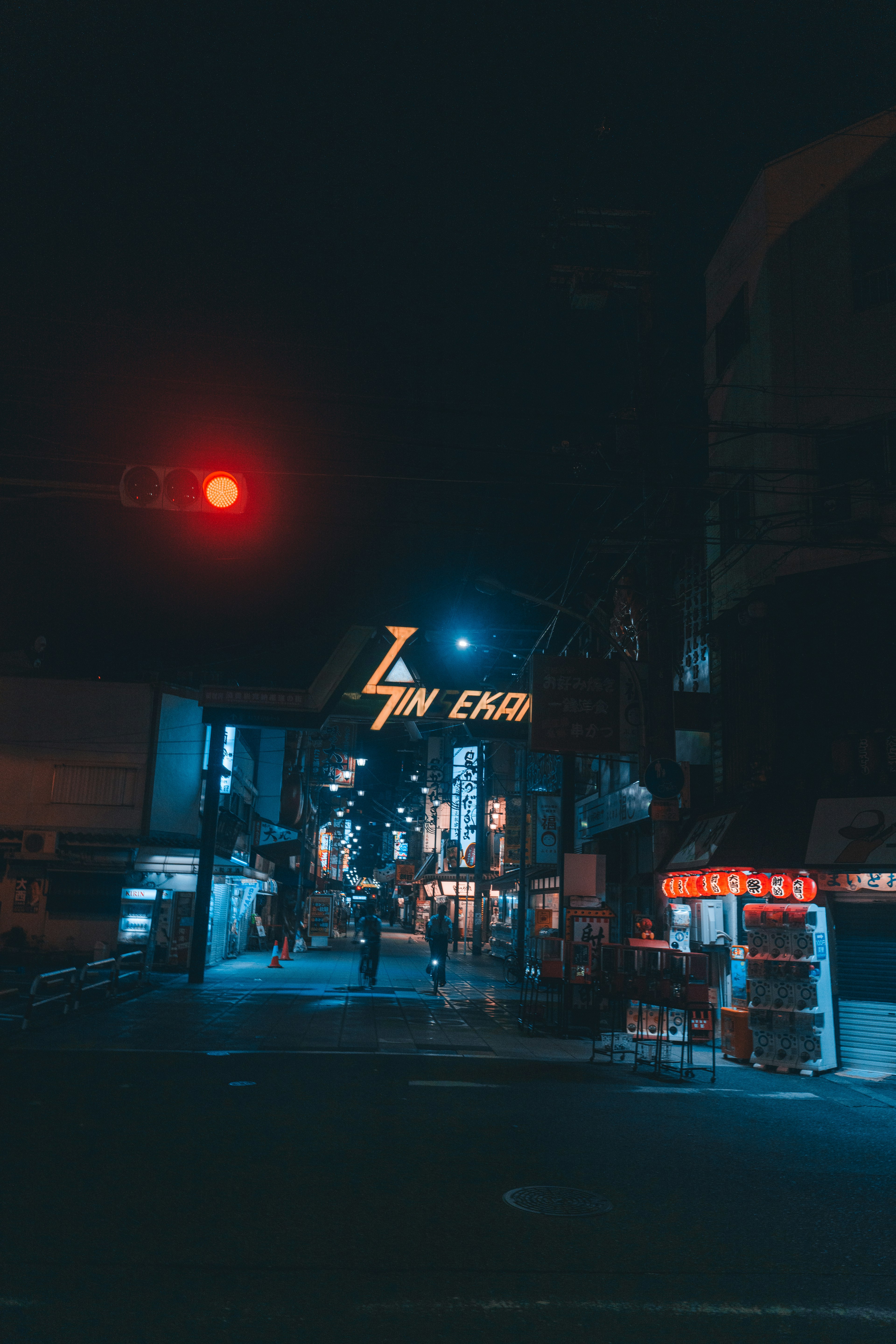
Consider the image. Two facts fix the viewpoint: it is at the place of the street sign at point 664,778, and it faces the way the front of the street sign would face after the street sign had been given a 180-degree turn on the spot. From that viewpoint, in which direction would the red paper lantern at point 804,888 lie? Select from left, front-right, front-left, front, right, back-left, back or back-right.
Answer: right

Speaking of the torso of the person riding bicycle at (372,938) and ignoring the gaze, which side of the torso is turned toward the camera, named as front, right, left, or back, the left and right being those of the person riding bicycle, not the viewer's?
back

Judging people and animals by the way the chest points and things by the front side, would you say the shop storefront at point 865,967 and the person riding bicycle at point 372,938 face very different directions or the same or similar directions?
very different directions

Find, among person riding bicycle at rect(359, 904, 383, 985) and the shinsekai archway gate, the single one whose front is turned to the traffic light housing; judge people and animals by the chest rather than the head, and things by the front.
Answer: the shinsekai archway gate

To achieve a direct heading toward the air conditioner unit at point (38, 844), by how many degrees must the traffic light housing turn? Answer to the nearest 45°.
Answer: approximately 180°

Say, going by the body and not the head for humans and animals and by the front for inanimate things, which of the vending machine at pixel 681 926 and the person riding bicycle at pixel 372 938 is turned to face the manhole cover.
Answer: the vending machine

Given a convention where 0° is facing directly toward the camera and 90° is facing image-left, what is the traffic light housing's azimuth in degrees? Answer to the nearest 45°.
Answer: approximately 0°

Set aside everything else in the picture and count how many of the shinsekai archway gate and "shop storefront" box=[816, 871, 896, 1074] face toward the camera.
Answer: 2

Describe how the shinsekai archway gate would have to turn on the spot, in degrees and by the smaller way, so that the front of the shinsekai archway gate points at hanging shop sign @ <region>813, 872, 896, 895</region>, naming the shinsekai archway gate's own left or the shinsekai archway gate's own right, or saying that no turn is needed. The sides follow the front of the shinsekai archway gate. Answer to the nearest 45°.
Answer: approximately 45° to the shinsekai archway gate's own left

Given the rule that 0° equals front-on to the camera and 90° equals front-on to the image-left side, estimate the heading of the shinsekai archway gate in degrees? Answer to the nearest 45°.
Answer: approximately 0°

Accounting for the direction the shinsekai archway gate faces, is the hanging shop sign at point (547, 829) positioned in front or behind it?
behind
